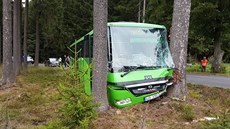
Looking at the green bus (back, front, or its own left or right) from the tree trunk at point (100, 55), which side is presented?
front

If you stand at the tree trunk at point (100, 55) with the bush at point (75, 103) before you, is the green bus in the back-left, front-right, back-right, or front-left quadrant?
back-left

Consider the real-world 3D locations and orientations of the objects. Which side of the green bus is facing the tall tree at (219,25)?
left

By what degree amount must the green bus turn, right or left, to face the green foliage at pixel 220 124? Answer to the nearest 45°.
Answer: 0° — it already faces it

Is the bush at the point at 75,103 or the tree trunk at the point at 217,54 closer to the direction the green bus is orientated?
the bush

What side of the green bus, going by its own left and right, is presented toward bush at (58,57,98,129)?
right

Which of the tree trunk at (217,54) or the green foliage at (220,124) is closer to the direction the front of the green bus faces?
the green foliage

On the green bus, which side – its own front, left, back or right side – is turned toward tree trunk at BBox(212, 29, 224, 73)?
left

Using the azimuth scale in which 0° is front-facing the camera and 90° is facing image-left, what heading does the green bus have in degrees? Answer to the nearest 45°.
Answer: approximately 315°
